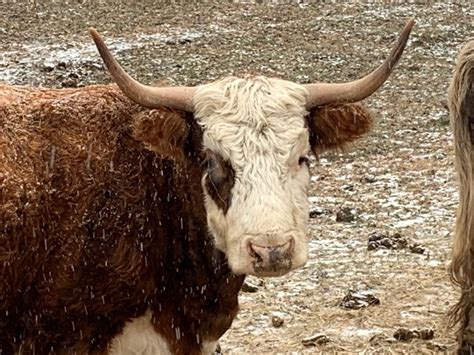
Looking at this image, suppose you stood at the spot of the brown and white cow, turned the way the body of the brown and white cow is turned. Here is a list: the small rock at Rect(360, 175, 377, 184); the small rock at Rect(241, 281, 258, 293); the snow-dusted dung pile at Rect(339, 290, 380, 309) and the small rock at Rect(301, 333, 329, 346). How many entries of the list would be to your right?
0

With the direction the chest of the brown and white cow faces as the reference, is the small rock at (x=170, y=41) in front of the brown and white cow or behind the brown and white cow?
behind
